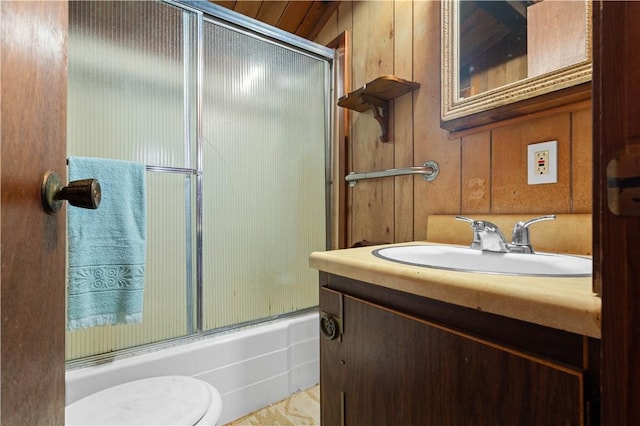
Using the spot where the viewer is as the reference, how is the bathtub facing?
facing the viewer and to the right of the viewer

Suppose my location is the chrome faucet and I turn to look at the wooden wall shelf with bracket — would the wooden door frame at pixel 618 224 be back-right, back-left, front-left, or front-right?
back-left

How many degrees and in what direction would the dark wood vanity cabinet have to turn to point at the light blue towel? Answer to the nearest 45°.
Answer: approximately 45° to its right

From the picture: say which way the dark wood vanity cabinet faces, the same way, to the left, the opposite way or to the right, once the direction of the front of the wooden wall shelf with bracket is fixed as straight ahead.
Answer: the same way

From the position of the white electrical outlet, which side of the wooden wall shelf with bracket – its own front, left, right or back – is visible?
left

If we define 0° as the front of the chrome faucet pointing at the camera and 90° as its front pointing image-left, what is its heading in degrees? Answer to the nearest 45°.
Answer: approximately 45°

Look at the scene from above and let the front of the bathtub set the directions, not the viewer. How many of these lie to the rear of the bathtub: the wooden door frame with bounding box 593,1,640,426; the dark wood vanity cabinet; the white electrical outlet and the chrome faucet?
0

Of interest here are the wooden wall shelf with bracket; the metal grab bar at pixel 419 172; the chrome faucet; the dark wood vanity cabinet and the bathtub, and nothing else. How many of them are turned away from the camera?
0

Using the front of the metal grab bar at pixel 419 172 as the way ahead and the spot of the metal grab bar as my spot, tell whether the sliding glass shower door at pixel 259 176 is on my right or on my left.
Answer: on my right

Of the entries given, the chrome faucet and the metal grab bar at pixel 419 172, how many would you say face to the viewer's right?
0

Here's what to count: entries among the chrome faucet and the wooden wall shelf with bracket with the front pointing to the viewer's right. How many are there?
0

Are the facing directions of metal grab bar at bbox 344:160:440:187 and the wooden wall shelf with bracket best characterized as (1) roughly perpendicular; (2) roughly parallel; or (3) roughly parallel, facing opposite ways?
roughly parallel

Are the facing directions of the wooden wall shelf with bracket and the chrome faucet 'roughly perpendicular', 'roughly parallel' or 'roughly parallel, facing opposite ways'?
roughly parallel

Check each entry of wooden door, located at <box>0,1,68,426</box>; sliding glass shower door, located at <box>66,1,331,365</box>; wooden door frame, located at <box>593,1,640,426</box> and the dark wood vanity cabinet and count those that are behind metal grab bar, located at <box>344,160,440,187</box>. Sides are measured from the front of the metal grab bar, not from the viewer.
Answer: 0
